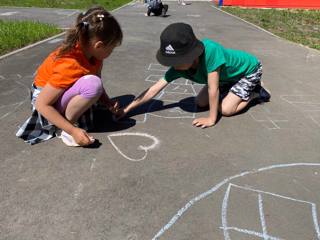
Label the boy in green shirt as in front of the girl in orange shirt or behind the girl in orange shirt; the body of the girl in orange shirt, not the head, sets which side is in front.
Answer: in front

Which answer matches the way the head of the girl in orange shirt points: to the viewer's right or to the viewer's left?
to the viewer's right

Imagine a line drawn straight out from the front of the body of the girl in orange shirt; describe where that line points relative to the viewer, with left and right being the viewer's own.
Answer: facing to the right of the viewer
